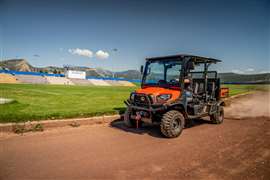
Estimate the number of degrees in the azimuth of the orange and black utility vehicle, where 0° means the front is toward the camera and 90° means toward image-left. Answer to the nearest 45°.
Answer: approximately 45°
